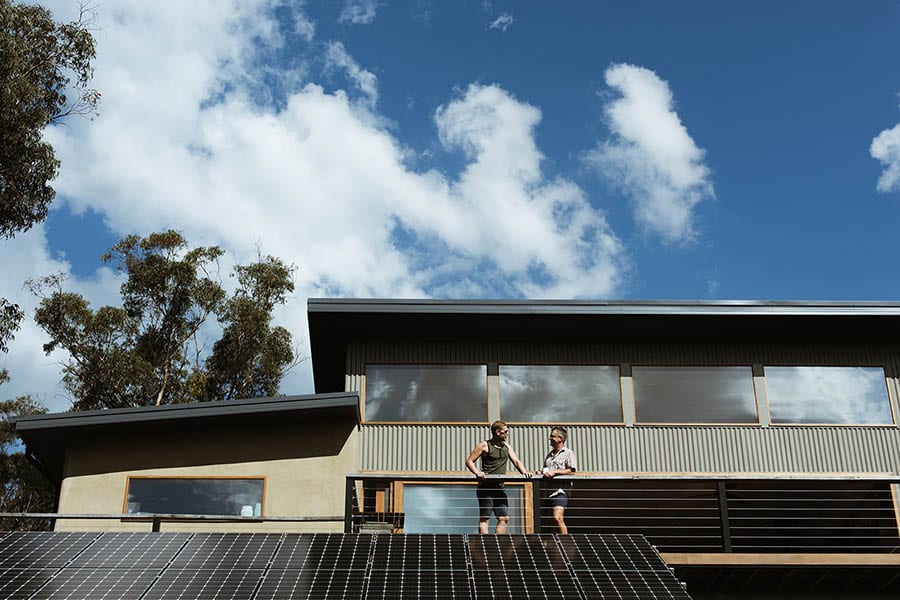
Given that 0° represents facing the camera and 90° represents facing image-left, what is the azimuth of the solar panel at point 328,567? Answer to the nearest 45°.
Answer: approximately 0°

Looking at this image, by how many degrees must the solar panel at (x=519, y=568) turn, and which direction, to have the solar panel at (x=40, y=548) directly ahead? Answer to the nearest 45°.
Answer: approximately 90° to its right

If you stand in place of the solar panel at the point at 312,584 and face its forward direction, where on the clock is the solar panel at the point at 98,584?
the solar panel at the point at 98,584 is roughly at 3 o'clock from the solar panel at the point at 312,584.

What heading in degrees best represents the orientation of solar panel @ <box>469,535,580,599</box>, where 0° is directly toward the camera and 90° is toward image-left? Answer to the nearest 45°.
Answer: approximately 0°
